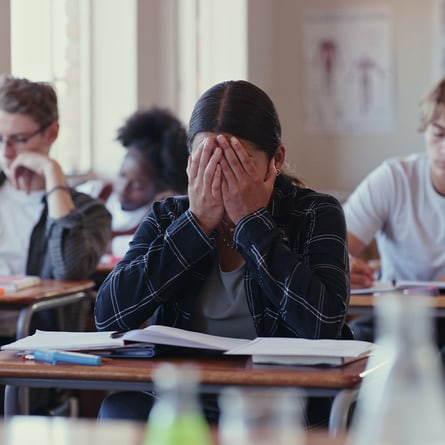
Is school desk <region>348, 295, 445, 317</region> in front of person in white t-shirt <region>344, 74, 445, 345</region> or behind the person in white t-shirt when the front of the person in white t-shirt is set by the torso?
in front

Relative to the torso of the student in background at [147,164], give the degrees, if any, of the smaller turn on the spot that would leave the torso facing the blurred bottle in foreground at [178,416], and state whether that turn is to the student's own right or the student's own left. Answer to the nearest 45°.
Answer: approximately 45° to the student's own left

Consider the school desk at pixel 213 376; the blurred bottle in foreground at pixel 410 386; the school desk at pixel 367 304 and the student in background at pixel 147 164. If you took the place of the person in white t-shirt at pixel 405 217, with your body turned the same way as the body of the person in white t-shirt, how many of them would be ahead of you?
3

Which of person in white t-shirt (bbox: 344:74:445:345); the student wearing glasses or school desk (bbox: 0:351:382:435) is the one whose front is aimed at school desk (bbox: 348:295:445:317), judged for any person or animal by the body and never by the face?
the person in white t-shirt

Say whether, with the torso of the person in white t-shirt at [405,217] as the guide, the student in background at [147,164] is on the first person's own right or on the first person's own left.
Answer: on the first person's own right

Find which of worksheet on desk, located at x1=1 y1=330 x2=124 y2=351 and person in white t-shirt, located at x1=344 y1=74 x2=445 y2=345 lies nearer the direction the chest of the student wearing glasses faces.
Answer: the worksheet on desk

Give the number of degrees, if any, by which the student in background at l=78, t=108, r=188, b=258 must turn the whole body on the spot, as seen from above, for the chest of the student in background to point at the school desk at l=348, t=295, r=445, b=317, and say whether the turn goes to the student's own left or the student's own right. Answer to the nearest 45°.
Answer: approximately 45° to the student's own left
